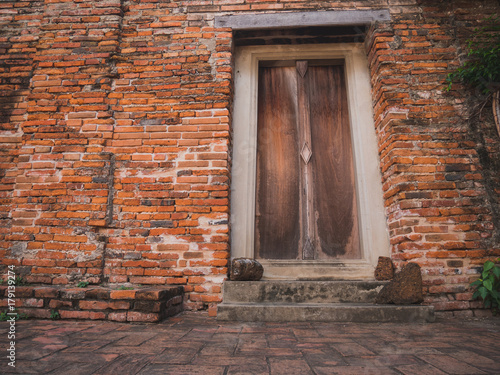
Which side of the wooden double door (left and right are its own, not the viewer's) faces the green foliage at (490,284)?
left

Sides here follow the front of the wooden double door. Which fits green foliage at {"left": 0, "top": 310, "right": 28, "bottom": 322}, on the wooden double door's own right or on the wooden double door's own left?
on the wooden double door's own right

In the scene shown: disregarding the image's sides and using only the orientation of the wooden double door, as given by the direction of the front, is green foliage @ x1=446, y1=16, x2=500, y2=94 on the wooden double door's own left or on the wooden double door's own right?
on the wooden double door's own left

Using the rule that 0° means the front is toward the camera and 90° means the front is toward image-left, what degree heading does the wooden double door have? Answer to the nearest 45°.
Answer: approximately 0°

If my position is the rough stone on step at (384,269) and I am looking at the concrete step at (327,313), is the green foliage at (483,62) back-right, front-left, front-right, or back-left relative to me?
back-left

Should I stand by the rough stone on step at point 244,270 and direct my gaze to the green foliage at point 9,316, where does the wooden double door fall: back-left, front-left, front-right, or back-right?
back-right
